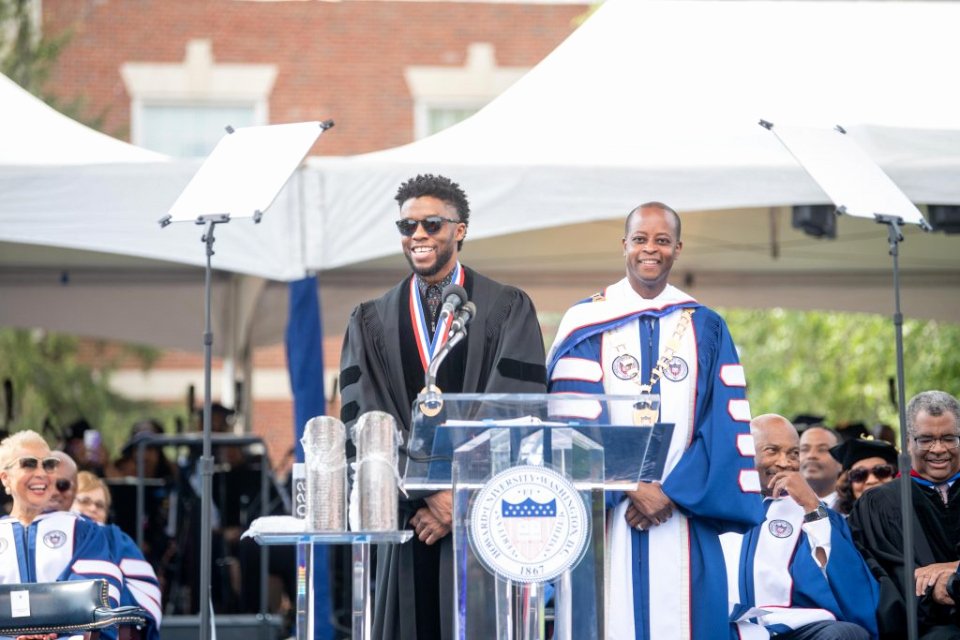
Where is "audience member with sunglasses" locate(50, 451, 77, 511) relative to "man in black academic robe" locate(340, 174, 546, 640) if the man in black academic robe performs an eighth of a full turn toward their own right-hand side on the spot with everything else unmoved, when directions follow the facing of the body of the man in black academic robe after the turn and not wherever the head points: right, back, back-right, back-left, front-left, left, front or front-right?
front-right

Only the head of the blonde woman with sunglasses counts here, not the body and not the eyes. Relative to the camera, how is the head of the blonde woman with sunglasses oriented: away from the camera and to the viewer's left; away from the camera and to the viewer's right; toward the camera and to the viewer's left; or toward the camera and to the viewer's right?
toward the camera and to the viewer's right

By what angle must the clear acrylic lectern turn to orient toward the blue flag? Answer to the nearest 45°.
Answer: approximately 180°

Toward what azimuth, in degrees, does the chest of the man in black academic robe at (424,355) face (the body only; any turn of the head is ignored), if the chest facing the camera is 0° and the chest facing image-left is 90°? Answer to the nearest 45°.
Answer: approximately 45°

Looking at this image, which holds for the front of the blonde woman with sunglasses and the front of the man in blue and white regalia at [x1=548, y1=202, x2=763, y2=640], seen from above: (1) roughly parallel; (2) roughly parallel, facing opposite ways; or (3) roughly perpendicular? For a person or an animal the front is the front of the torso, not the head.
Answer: roughly parallel

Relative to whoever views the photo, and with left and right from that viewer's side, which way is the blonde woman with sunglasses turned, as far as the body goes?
facing the viewer

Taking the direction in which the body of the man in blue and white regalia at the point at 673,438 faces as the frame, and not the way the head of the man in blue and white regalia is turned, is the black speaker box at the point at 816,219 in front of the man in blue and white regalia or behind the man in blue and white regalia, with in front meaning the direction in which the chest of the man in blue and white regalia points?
behind

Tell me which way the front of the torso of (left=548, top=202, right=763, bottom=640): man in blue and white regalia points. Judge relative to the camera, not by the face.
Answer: toward the camera

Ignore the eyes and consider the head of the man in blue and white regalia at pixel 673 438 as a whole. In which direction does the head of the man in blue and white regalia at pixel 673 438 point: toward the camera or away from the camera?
toward the camera

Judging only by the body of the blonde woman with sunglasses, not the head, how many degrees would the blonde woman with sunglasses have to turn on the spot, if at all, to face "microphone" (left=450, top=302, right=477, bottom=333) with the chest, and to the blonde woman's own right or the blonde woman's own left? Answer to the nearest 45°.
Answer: approximately 45° to the blonde woman's own left

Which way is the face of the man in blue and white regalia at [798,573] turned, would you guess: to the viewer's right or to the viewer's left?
to the viewer's left

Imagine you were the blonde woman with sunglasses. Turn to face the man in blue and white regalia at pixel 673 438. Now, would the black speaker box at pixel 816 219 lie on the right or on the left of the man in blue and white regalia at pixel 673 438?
left

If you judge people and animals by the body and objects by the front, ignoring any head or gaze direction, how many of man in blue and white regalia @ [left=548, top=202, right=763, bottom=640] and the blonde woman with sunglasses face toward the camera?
2

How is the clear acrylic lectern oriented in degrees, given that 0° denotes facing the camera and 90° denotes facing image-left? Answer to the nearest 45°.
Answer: approximately 0°
